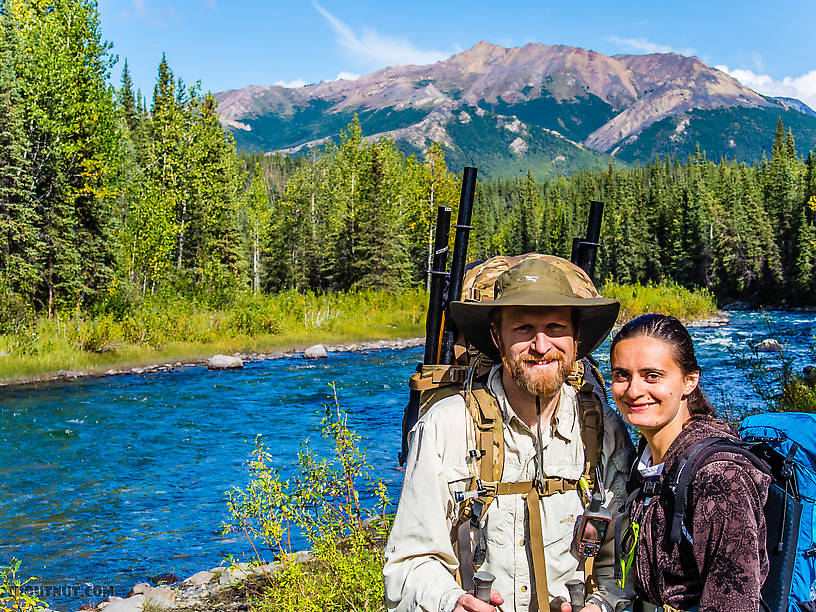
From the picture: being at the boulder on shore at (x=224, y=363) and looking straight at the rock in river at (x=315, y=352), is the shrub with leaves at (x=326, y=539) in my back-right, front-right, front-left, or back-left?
back-right

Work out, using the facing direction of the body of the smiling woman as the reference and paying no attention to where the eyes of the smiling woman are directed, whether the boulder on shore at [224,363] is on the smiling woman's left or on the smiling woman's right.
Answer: on the smiling woman's right

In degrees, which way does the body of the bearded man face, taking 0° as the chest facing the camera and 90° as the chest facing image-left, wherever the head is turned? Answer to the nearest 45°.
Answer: approximately 0°

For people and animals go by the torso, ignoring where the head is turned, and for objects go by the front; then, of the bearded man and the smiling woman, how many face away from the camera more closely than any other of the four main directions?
0

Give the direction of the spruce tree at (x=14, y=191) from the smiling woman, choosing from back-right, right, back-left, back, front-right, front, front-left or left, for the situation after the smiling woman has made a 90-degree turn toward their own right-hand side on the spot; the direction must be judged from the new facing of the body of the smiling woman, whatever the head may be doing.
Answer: front

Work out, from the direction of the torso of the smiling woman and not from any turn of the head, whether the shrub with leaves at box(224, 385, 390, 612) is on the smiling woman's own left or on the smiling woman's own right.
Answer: on the smiling woman's own right

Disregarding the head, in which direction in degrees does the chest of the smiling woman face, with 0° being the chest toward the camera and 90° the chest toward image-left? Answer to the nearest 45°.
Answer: approximately 45°

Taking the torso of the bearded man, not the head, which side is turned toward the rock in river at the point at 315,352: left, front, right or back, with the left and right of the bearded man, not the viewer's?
back
